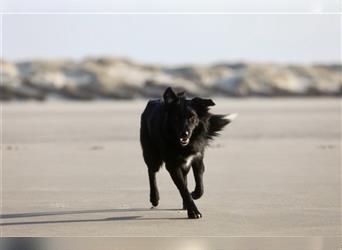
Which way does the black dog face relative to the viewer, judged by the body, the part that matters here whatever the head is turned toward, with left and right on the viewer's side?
facing the viewer and to the right of the viewer
